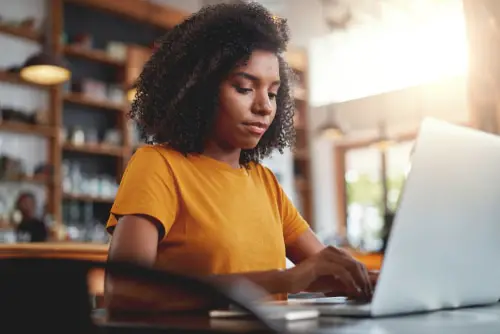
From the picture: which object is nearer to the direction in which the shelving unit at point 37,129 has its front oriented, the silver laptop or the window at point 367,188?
the silver laptop

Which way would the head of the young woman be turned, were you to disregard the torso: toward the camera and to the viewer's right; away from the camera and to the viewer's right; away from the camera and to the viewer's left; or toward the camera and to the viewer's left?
toward the camera and to the viewer's right

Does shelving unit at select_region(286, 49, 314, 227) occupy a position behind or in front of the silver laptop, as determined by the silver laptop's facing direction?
in front

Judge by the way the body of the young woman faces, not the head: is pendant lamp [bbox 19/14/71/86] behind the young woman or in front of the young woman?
behind

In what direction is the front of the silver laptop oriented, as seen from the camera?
facing away from the viewer and to the left of the viewer

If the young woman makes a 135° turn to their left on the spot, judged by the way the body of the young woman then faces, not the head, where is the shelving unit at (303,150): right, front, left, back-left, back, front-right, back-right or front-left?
front

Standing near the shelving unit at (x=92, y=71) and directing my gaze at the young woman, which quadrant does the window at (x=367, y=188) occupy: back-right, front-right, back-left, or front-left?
back-left

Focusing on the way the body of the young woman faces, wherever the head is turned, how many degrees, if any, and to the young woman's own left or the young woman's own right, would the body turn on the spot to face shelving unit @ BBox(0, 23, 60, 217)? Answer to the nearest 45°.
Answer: approximately 135° to the young woman's own left

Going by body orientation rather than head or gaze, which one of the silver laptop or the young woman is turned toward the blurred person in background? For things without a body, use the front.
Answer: the silver laptop

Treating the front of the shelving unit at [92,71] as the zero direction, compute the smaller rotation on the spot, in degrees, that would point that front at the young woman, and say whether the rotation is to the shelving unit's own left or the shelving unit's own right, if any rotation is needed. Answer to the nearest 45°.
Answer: approximately 45° to the shelving unit's own right

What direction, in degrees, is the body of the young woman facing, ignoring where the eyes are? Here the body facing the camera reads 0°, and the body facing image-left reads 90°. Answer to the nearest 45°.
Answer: approximately 315°

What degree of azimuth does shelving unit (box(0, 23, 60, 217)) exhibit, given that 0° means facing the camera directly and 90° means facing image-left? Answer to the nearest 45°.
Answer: approximately 315°

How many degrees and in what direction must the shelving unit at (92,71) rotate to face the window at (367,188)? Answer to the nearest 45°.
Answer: approximately 90° to its left
